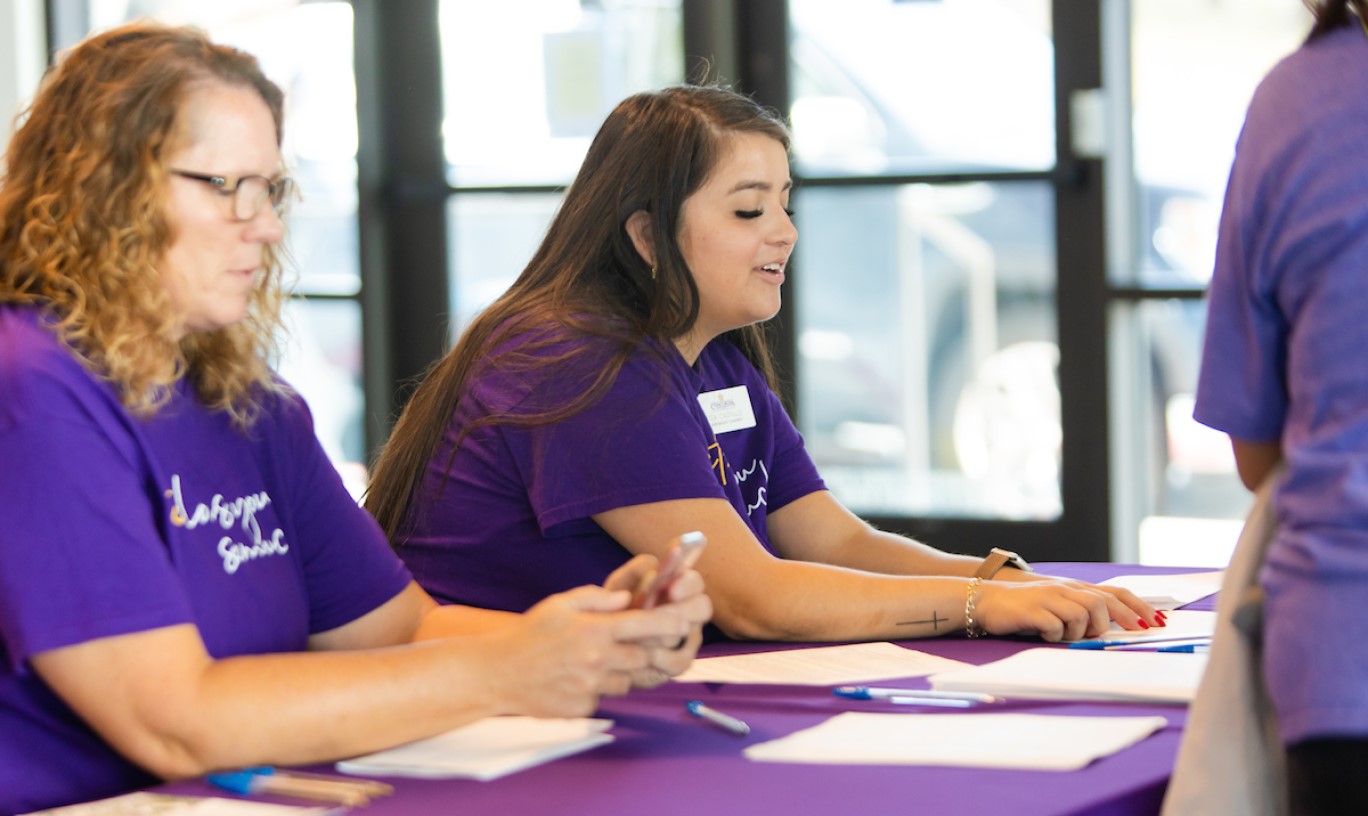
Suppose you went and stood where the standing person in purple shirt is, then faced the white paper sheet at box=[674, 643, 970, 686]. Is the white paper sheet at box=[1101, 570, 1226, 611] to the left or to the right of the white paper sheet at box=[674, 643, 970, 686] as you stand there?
right

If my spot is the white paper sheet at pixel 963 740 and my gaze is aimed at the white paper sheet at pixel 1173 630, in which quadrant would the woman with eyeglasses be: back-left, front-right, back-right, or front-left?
back-left

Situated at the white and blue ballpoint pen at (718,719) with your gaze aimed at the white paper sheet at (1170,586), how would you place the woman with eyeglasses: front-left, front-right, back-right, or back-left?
back-left

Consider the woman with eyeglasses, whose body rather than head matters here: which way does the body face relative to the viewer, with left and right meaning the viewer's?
facing the viewer and to the right of the viewer

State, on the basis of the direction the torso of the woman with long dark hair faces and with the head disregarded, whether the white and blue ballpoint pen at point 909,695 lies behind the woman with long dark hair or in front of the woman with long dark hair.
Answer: in front

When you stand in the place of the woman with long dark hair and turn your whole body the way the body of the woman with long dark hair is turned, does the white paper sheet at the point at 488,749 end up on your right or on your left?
on your right

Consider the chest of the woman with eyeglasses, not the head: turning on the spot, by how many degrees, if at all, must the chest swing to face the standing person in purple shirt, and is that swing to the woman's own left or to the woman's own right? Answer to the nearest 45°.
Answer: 0° — they already face them

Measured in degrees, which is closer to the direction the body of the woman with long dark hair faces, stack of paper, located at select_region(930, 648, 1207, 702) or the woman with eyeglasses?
the stack of paper

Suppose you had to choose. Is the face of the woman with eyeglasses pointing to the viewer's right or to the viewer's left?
to the viewer's right

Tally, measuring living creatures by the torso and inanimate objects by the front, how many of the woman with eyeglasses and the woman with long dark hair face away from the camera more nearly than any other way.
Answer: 0
